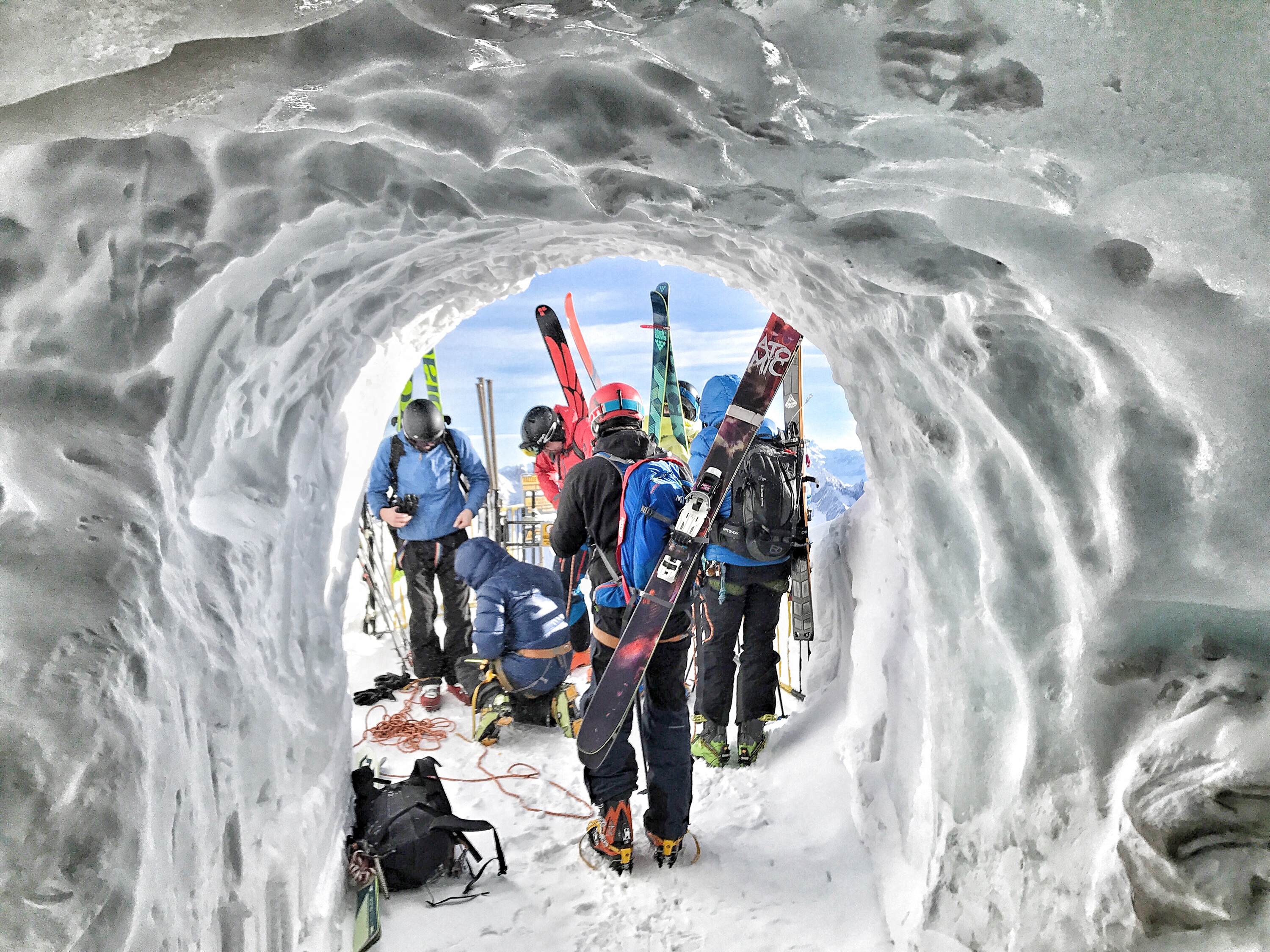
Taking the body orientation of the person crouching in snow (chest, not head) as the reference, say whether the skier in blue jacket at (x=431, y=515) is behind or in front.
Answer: in front

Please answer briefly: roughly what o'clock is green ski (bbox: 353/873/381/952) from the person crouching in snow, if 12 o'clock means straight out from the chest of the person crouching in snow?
The green ski is roughly at 8 o'clock from the person crouching in snow.

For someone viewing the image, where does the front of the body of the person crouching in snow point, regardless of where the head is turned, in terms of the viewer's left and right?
facing away from the viewer and to the left of the viewer

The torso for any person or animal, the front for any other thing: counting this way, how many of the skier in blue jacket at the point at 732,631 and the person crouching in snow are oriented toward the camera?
0

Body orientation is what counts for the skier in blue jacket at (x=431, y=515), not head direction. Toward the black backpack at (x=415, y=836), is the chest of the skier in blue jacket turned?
yes

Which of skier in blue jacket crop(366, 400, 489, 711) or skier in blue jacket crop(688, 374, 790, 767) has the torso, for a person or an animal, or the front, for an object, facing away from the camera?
skier in blue jacket crop(688, 374, 790, 767)

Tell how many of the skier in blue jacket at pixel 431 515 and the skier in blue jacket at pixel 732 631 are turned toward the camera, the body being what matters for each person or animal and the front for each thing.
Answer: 1

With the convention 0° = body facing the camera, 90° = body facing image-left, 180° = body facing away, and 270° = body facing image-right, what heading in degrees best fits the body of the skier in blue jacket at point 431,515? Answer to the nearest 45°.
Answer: approximately 0°

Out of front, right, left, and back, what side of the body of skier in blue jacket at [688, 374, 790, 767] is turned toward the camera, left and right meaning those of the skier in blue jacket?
back

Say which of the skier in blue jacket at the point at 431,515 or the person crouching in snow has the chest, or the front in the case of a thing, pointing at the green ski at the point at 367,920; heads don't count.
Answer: the skier in blue jacket

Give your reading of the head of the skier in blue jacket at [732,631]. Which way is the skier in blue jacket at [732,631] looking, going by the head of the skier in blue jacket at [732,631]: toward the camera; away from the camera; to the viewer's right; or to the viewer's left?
away from the camera

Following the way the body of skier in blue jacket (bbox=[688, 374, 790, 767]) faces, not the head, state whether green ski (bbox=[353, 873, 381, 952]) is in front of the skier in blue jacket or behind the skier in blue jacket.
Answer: behind

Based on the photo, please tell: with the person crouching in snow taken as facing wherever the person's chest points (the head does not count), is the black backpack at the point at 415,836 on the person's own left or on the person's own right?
on the person's own left
